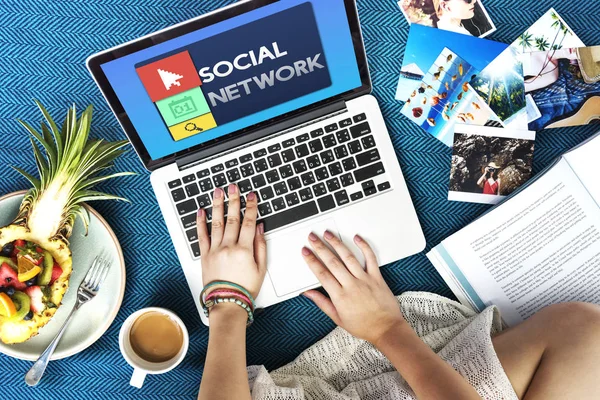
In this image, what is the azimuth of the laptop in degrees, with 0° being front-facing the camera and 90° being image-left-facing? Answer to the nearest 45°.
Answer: approximately 0°

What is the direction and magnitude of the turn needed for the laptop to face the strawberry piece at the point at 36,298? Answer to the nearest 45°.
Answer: approximately 90° to its right
